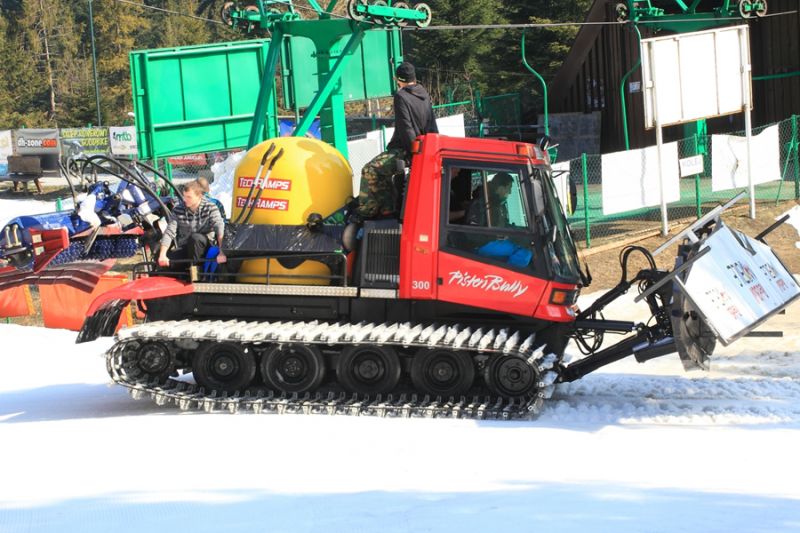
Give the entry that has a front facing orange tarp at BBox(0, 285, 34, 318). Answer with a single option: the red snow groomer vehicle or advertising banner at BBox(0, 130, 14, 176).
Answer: the advertising banner

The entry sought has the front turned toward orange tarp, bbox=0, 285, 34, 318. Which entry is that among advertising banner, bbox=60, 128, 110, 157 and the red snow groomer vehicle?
the advertising banner

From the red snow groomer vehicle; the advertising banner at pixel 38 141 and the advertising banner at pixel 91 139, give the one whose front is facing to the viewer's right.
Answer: the red snow groomer vehicle

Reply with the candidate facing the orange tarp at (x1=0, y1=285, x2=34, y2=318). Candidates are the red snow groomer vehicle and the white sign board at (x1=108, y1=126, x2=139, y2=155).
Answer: the white sign board

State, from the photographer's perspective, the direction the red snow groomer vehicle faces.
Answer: facing to the right of the viewer

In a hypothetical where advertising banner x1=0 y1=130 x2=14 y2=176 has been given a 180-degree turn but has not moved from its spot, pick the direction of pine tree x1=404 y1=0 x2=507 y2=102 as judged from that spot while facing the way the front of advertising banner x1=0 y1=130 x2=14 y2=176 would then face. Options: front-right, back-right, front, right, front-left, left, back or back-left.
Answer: right

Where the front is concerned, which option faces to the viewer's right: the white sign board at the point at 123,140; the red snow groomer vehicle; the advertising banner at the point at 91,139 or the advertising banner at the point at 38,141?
the red snow groomer vehicle

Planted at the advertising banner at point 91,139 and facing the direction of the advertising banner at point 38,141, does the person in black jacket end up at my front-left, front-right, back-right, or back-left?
back-left

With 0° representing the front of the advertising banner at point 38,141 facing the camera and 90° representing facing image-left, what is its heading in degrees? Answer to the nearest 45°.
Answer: approximately 0°

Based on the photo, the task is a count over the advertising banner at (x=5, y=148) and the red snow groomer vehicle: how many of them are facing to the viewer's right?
1

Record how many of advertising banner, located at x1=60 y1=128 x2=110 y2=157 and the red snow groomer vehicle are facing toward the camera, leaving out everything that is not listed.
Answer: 1
